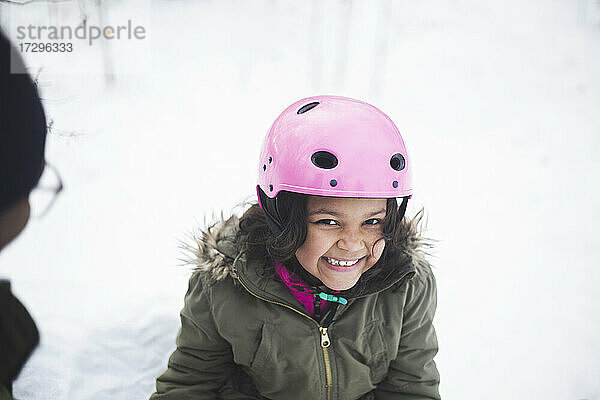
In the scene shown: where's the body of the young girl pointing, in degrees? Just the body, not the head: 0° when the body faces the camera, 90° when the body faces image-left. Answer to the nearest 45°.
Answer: approximately 0°

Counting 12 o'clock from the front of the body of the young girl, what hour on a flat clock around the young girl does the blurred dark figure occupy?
The blurred dark figure is roughly at 1 o'clock from the young girl.
